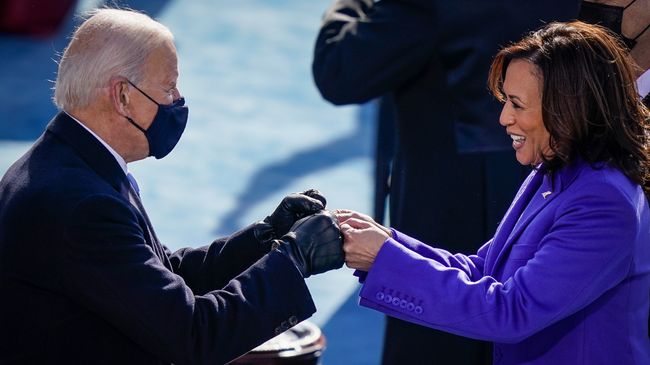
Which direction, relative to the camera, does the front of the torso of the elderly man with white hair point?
to the viewer's right

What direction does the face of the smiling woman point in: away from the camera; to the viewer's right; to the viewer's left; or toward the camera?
to the viewer's left

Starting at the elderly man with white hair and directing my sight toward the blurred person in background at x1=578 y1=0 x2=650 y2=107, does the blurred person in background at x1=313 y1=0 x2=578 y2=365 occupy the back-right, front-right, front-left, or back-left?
front-left

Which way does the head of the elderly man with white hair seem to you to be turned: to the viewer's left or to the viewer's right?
to the viewer's right

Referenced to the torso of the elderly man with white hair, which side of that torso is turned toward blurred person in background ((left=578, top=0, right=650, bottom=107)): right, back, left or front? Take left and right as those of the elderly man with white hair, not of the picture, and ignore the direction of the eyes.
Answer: front

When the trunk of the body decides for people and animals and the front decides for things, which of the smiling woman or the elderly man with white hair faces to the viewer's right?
the elderly man with white hair

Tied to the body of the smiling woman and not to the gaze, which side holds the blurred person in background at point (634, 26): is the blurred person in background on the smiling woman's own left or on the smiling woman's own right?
on the smiling woman's own right

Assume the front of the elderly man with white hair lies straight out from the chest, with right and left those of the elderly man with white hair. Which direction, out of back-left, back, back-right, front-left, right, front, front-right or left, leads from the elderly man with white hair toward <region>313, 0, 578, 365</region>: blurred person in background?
front-left

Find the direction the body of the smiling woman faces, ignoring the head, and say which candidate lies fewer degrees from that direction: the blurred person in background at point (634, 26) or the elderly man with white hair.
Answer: the elderly man with white hair

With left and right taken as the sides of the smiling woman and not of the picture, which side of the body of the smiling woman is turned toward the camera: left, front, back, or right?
left

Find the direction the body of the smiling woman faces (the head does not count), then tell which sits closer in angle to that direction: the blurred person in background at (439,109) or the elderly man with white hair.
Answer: the elderly man with white hair

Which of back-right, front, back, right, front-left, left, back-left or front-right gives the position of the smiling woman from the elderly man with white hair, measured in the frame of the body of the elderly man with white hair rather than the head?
front

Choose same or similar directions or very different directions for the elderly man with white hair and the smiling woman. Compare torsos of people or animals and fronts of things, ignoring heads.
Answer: very different directions

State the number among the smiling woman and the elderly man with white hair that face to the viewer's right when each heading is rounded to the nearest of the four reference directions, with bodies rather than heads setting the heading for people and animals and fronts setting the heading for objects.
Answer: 1
